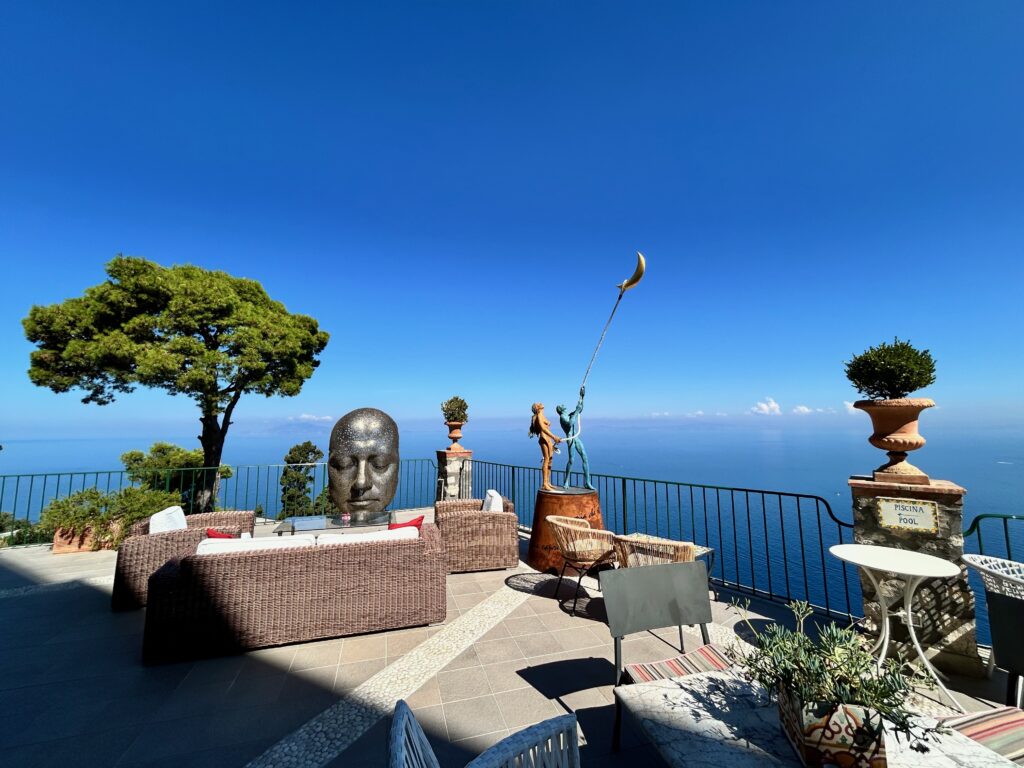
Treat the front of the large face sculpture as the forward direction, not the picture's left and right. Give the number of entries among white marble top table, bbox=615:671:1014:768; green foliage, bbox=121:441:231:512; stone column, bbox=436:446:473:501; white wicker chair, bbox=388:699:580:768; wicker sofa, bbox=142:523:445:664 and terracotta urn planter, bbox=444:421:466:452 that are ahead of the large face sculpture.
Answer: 3

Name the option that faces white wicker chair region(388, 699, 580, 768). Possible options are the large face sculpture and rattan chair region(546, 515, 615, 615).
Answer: the large face sculpture

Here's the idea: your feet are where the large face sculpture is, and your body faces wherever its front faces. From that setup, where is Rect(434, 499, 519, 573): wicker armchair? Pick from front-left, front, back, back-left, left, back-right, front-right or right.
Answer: front-left

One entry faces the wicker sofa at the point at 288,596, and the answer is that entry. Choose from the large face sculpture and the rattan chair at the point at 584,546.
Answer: the large face sculpture

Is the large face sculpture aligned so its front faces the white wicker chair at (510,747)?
yes

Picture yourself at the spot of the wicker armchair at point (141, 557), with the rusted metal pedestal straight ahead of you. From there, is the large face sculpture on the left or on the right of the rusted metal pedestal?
left

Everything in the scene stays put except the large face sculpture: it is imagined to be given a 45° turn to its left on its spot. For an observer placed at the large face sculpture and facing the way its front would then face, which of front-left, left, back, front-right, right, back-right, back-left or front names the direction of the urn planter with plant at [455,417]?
left

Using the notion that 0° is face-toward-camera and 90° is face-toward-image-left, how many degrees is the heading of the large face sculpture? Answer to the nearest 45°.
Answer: approximately 0°

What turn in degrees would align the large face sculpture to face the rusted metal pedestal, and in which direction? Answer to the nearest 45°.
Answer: approximately 45° to its left
